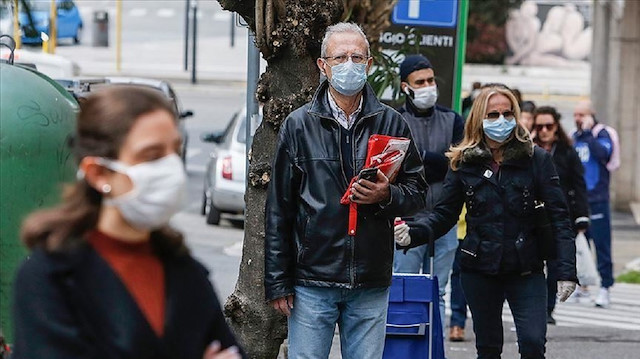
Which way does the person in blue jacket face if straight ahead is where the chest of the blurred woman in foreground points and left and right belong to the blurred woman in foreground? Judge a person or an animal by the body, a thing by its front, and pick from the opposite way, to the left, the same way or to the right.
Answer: to the right

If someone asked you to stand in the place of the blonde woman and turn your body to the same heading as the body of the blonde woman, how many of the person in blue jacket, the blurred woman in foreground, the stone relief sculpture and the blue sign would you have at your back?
3

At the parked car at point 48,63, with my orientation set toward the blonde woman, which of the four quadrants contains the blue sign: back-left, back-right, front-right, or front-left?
front-left

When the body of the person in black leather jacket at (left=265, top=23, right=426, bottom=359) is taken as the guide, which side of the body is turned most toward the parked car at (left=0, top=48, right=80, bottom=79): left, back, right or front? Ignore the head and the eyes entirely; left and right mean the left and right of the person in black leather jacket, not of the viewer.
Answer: back

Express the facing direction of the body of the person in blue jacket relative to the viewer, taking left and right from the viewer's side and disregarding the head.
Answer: facing the viewer and to the left of the viewer

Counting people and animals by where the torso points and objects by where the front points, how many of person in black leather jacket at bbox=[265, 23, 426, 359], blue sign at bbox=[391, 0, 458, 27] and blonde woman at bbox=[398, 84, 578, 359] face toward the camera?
3

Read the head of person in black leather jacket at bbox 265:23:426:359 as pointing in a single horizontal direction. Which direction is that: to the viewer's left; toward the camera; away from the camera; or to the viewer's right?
toward the camera

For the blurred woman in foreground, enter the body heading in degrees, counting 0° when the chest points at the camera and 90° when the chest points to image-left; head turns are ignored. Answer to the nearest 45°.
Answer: approximately 315°

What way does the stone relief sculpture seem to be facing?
toward the camera

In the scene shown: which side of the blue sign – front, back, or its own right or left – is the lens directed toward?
front

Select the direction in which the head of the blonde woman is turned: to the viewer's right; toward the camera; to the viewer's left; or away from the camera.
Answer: toward the camera

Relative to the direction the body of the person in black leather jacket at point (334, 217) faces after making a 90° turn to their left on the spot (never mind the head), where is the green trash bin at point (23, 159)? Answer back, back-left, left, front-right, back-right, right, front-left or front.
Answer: back-left

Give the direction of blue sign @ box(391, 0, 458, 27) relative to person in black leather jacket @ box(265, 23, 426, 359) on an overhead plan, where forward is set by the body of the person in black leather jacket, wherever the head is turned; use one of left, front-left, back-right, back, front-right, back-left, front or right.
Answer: back

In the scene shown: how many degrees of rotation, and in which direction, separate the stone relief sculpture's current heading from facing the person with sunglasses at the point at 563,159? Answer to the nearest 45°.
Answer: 0° — it already faces them

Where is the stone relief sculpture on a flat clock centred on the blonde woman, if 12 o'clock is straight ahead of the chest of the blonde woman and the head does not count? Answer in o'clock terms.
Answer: The stone relief sculpture is roughly at 6 o'clock from the blonde woman.

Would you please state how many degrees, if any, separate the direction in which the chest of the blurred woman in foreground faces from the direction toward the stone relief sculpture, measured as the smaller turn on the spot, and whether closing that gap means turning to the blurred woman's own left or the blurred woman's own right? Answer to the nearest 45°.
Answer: approximately 135° to the blurred woman's own left
